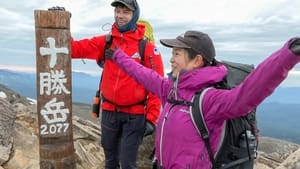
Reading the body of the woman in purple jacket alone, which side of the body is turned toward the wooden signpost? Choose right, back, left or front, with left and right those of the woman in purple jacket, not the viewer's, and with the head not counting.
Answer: right

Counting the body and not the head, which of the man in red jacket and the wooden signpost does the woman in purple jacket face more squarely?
the wooden signpost

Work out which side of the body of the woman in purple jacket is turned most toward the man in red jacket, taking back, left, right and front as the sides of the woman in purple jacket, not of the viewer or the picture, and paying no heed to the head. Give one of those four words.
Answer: right

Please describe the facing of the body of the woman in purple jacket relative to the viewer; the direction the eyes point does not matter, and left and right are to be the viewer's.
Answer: facing the viewer and to the left of the viewer
